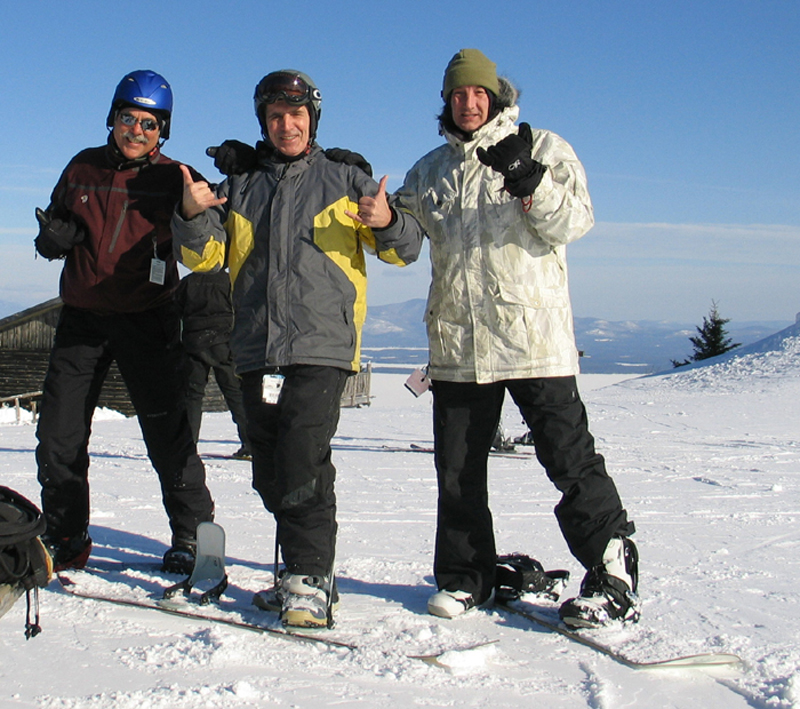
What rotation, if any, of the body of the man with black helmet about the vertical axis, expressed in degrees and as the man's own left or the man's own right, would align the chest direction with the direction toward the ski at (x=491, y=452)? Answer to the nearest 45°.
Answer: approximately 180°

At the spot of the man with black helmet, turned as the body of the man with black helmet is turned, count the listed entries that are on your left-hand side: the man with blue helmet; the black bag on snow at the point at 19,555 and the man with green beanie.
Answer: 1

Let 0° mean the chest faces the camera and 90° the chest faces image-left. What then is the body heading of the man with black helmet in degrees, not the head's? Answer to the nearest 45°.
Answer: approximately 0°

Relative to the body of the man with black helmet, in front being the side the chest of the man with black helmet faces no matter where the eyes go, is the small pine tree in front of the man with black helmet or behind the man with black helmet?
behind

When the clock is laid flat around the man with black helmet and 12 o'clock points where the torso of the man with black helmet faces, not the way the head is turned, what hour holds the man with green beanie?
The man with green beanie is roughly at 9 o'clock from the man with black helmet.

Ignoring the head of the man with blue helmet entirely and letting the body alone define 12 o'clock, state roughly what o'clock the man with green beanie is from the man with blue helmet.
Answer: The man with green beanie is roughly at 10 o'clock from the man with blue helmet.

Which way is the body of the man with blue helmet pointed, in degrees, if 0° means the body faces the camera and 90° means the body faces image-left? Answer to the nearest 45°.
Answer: approximately 0°

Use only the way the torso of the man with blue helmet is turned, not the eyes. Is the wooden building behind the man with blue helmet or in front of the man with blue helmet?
behind

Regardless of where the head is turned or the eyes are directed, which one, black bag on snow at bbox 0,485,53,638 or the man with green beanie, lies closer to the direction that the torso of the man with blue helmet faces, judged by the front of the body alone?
the black bag on snow

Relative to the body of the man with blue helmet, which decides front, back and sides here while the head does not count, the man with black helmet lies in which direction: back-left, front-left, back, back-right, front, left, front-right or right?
front-left
